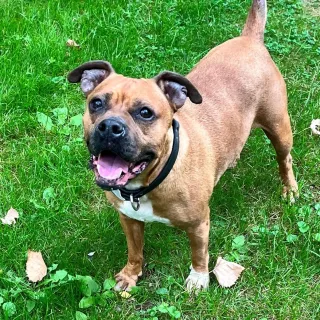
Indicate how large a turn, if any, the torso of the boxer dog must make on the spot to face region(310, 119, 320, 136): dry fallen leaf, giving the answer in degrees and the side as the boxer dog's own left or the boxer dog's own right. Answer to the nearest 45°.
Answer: approximately 180°

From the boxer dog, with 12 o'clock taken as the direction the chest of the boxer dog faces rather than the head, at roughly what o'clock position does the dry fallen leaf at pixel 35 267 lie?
The dry fallen leaf is roughly at 1 o'clock from the boxer dog.

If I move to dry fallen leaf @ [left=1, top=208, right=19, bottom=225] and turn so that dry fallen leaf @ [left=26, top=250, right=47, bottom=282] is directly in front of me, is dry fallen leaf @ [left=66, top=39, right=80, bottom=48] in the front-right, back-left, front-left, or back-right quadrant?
back-left

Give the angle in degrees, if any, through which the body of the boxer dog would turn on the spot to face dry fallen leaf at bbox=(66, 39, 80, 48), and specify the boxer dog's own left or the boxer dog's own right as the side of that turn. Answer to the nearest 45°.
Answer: approximately 90° to the boxer dog's own right

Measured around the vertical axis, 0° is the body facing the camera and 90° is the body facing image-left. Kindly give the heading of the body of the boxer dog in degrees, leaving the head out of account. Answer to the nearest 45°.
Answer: approximately 45°
